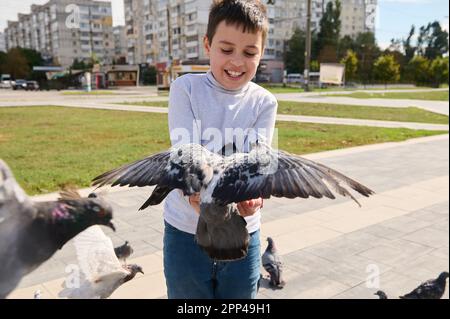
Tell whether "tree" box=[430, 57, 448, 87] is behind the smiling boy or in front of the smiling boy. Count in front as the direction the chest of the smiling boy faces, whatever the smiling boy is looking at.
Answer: behind

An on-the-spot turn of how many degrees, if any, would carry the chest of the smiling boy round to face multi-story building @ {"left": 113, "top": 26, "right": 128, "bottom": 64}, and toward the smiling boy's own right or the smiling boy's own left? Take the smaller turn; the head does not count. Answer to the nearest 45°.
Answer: approximately 135° to the smiling boy's own right

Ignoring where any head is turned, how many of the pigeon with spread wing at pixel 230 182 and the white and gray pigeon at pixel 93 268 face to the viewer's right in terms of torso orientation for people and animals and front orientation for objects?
1

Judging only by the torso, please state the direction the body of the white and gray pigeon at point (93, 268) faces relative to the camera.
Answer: to the viewer's right

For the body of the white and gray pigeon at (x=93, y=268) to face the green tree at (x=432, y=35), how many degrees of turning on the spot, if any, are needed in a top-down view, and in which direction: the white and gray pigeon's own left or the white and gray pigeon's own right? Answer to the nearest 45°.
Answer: approximately 45° to the white and gray pigeon's own left

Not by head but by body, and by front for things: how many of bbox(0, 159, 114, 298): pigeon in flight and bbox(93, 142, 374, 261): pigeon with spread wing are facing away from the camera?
1

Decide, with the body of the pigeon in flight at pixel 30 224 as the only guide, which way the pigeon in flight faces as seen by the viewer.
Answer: to the viewer's right

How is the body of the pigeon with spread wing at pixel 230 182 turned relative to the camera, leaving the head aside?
away from the camera
